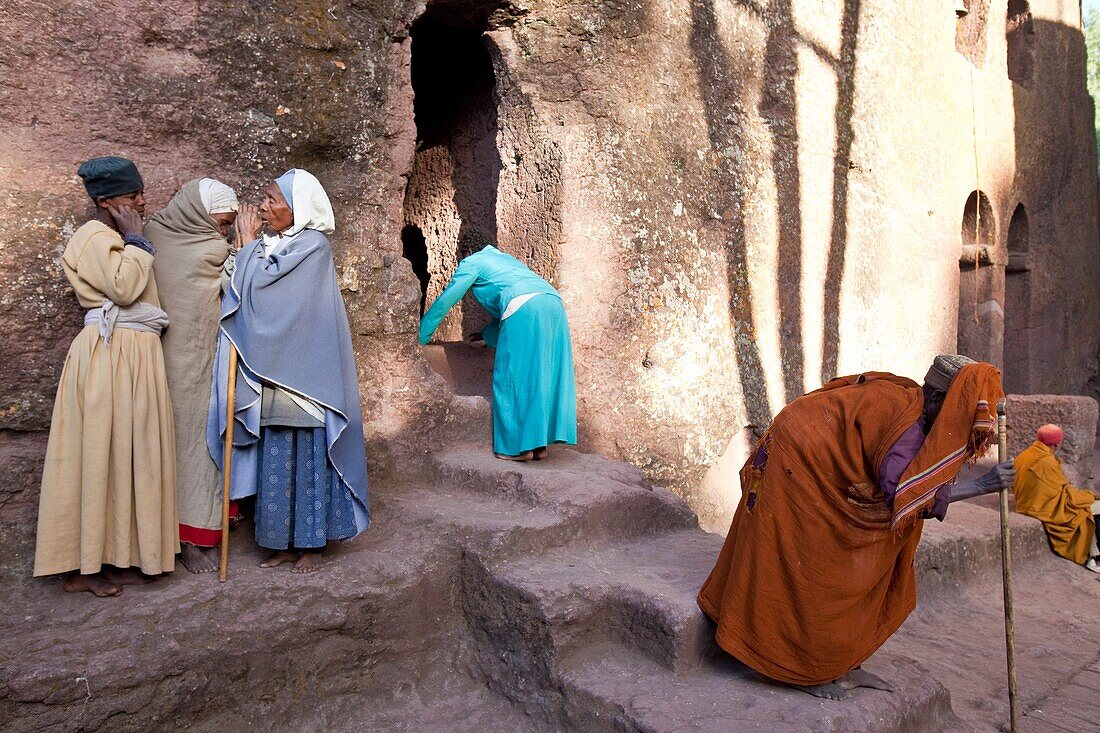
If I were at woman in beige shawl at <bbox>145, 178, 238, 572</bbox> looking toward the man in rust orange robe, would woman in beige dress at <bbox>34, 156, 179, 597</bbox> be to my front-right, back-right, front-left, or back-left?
back-right

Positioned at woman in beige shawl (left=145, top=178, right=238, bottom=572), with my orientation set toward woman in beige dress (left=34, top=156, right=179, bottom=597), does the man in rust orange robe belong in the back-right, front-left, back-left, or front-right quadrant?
back-left

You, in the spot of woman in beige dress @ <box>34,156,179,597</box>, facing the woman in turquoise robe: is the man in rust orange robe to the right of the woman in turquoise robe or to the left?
right

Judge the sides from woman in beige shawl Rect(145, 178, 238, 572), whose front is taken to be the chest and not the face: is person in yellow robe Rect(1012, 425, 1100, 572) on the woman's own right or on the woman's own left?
on the woman's own left

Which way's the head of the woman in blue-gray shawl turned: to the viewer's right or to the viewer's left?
to the viewer's left

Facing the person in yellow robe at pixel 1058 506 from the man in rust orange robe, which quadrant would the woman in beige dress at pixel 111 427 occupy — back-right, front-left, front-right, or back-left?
back-left
